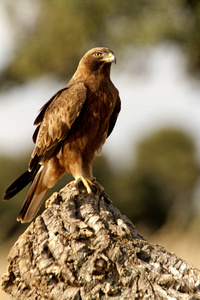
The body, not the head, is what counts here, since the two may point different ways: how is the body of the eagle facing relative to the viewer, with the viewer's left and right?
facing the viewer and to the right of the viewer
